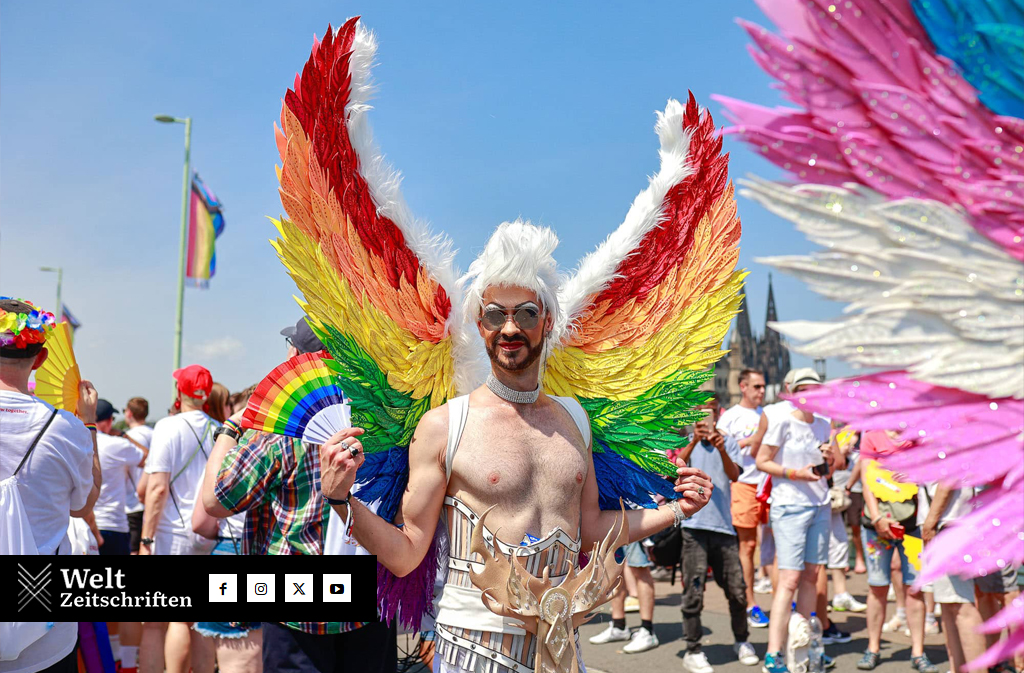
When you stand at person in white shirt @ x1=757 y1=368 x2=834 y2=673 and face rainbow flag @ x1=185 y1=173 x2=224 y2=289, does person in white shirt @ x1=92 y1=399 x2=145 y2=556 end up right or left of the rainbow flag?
left

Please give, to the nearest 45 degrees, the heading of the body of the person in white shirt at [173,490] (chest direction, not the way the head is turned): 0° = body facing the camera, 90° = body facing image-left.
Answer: approximately 135°

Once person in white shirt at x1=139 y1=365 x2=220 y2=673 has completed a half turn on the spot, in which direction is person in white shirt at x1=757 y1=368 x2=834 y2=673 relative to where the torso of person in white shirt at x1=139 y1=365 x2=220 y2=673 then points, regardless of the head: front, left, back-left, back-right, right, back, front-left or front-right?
front-left

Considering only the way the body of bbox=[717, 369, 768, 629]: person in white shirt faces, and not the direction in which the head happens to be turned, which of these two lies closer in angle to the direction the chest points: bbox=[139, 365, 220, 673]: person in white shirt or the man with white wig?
the man with white wig

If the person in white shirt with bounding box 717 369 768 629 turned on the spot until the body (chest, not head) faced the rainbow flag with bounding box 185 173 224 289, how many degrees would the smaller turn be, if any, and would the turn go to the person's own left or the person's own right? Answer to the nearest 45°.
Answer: approximately 180°

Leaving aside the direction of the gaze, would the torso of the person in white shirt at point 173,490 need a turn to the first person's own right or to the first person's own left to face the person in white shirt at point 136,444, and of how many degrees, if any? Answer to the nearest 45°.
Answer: approximately 45° to the first person's own right

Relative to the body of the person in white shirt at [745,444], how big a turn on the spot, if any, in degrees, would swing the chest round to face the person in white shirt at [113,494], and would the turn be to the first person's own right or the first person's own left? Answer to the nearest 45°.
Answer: approximately 90° to the first person's own right

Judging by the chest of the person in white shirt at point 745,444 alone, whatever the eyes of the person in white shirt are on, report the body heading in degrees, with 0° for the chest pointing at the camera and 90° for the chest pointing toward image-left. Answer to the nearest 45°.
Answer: approximately 315°

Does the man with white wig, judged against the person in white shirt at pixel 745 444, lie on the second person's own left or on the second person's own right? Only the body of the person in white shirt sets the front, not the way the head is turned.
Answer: on the second person's own right
